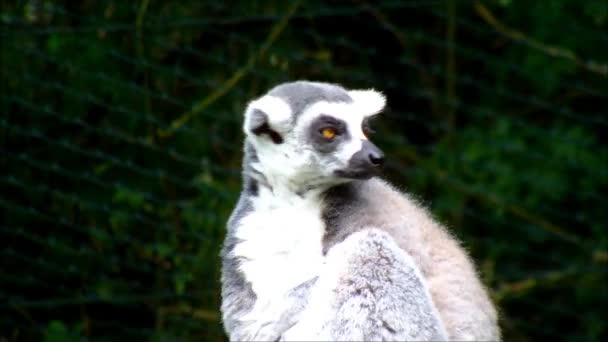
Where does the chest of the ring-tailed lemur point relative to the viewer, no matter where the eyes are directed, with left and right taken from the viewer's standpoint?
facing the viewer and to the left of the viewer
